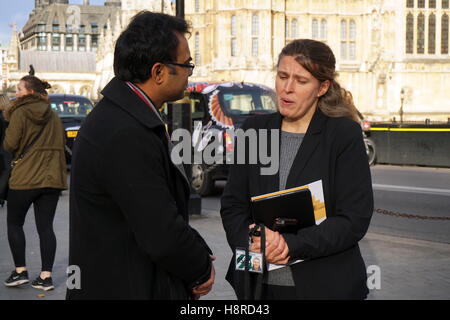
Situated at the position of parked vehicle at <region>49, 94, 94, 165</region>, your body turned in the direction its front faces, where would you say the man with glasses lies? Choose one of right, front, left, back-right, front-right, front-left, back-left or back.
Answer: back

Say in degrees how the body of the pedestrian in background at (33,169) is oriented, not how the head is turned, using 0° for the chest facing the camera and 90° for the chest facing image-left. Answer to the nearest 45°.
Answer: approximately 135°

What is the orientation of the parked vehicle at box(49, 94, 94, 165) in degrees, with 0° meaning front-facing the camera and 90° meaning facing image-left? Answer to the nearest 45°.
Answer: approximately 180°

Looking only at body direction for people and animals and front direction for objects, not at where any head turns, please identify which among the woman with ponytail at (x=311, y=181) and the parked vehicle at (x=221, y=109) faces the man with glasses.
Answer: the woman with ponytail

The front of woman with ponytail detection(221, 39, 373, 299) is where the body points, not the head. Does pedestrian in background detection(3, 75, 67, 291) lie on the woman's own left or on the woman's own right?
on the woman's own right

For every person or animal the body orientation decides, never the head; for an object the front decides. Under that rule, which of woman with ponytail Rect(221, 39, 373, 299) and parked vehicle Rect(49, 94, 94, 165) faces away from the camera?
the parked vehicle
